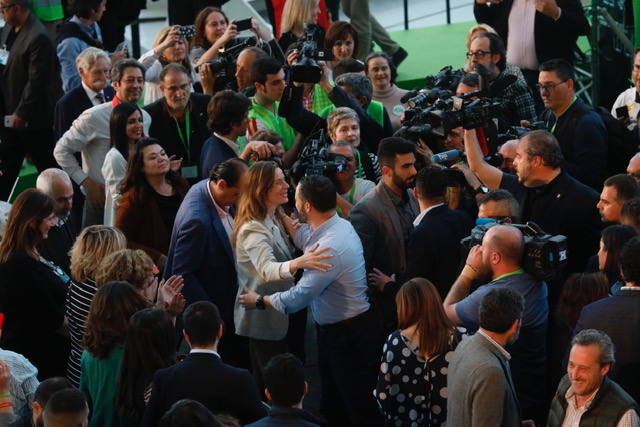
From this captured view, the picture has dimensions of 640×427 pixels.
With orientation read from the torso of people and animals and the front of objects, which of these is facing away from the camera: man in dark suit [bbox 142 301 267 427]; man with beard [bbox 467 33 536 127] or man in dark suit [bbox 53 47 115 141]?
man in dark suit [bbox 142 301 267 427]

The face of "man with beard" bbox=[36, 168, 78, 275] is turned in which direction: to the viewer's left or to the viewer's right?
to the viewer's right

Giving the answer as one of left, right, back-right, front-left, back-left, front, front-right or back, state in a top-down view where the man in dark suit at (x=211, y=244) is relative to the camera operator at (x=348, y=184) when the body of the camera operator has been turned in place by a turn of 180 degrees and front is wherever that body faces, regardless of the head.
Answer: back

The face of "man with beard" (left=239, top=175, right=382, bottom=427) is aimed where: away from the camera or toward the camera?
away from the camera

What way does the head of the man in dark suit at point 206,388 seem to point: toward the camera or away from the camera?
away from the camera

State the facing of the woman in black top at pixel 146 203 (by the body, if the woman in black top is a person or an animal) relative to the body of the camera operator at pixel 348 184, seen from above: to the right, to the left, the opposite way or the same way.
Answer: to the left

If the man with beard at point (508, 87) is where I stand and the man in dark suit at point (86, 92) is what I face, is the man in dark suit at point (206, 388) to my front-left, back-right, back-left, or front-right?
front-left

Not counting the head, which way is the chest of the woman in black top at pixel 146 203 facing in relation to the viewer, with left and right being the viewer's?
facing the viewer and to the right of the viewer

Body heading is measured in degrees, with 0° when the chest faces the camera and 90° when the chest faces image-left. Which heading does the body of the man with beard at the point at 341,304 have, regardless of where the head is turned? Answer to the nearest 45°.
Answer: approximately 135°

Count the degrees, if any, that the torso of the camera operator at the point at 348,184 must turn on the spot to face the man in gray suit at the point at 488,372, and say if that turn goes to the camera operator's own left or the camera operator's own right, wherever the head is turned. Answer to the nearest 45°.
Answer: approximately 45° to the camera operator's own left

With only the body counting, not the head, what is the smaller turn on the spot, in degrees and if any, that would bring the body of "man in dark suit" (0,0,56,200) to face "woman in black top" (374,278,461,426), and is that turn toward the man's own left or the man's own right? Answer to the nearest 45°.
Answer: approximately 45° to the man's own left

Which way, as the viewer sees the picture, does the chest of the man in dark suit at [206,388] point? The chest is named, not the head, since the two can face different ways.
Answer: away from the camera

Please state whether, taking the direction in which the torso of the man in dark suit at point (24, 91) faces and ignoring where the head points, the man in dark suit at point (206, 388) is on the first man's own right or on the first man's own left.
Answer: on the first man's own left
